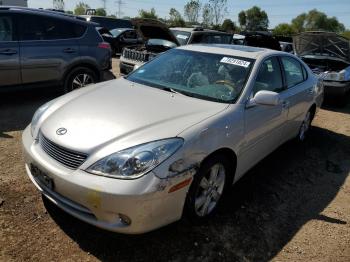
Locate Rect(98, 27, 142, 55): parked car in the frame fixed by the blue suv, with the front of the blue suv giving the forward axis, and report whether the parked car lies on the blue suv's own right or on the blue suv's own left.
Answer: on the blue suv's own right

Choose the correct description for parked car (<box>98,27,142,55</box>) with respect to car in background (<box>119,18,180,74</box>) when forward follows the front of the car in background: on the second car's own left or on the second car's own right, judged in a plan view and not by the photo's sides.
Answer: on the second car's own right

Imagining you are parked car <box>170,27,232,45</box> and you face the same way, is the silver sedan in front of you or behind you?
in front

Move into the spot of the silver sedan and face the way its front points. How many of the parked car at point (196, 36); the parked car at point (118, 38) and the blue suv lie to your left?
0

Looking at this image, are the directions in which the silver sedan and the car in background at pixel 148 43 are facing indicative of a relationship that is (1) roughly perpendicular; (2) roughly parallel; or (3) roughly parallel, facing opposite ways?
roughly parallel

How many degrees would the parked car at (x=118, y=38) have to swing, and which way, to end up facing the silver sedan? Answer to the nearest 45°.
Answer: approximately 45° to its left

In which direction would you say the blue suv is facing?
to the viewer's left

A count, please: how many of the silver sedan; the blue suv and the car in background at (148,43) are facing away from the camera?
0

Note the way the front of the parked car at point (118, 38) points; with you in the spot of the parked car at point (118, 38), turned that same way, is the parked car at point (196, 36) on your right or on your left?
on your left

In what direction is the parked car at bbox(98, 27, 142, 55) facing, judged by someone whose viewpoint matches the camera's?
facing the viewer and to the left of the viewer

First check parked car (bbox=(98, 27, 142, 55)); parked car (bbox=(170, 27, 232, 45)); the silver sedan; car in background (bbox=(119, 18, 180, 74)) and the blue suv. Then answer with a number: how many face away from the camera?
0

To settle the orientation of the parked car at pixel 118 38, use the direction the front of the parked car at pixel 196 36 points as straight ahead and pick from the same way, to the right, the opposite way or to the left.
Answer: the same way

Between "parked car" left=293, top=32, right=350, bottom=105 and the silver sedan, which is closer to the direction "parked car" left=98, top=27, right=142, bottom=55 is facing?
the silver sedan

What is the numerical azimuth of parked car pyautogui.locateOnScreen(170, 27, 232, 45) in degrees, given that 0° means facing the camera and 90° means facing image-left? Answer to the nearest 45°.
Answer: approximately 45°

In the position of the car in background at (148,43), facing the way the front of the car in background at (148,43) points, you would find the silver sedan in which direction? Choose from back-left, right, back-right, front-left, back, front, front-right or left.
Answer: front-left
